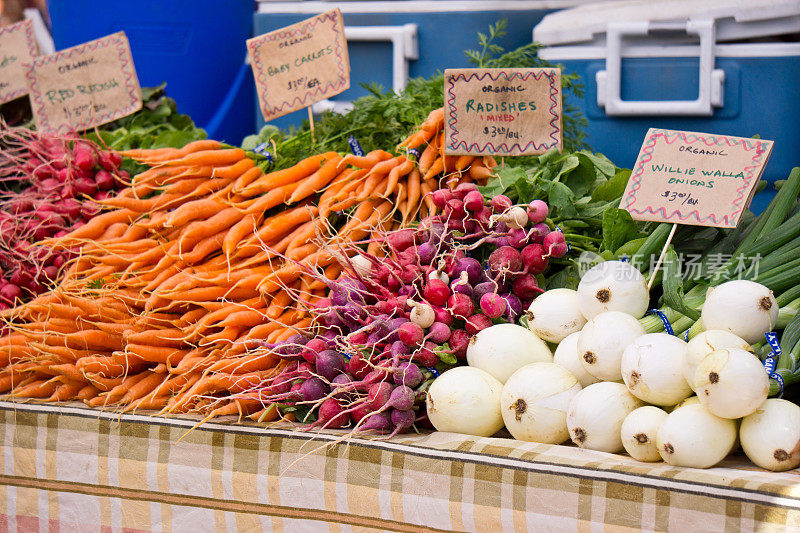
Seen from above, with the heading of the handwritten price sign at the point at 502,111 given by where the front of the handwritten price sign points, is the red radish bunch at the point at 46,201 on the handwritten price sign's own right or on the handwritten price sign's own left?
on the handwritten price sign's own right

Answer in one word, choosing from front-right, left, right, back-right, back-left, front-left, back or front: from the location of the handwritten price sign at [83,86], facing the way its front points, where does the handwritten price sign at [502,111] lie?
front-left

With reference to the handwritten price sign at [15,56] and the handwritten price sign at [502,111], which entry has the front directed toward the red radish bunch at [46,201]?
the handwritten price sign at [15,56]

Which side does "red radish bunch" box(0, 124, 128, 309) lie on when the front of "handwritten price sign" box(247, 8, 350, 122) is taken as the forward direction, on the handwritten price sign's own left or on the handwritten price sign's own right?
on the handwritten price sign's own right
